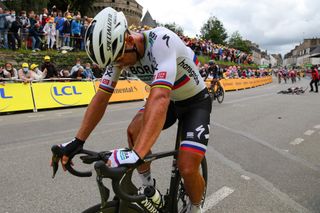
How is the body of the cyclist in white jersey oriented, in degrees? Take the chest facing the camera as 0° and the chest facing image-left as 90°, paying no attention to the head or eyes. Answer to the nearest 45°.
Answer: approximately 45°

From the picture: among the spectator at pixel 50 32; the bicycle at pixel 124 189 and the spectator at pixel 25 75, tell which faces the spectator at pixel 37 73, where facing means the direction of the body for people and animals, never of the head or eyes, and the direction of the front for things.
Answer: the spectator at pixel 50 32

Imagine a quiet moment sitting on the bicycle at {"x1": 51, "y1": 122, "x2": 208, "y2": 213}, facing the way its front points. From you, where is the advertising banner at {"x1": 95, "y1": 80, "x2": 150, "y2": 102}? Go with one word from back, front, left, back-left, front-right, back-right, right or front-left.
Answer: back-right

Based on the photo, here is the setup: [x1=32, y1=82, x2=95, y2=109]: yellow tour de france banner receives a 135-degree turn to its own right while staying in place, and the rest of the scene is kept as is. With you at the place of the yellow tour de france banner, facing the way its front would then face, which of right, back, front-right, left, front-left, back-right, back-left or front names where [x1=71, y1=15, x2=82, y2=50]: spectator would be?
front-right

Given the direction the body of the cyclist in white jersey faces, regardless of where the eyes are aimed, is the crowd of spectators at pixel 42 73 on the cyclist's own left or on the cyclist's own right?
on the cyclist's own right
